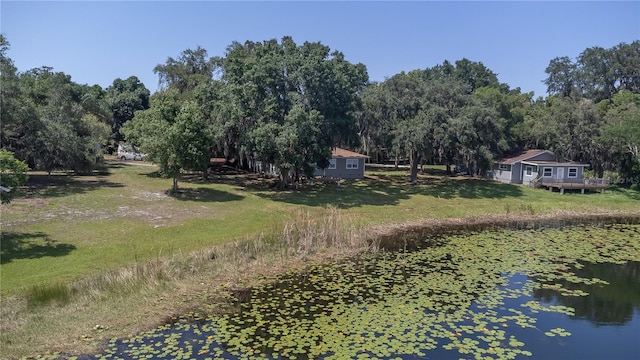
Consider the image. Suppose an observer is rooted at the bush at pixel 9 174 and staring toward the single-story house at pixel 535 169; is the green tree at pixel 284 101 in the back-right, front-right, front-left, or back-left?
front-left

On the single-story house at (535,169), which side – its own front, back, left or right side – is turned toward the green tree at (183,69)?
right

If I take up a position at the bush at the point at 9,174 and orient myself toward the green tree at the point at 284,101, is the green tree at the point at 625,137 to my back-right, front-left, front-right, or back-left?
front-right

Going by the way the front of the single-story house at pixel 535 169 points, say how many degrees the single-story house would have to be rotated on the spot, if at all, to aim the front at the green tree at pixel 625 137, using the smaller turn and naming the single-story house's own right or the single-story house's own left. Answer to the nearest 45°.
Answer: approximately 90° to the single-story house's own left

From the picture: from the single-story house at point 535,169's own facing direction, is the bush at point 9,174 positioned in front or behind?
in front

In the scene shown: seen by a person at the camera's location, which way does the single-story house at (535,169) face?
facing the viewer

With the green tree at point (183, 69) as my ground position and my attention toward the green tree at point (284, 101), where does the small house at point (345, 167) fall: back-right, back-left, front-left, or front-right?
front-left

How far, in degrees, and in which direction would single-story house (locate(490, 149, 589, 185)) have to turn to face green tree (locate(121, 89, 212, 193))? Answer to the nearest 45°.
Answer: approximately 45° to its right

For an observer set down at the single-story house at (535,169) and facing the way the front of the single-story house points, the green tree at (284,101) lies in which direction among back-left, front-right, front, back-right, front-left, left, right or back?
front-right

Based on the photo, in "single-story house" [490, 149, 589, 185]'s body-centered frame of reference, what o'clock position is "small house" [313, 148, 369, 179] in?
The small house is roughly at 2 o'clock from the single-story house.
